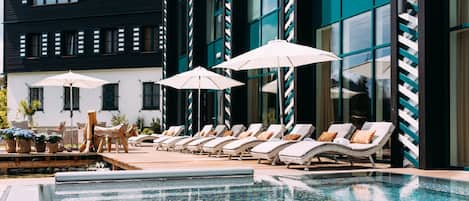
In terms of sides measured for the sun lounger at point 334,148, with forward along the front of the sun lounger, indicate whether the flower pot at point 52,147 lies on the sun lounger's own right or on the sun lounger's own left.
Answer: on the sun lounger's own right

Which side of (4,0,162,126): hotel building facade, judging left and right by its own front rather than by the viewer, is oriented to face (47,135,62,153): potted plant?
front

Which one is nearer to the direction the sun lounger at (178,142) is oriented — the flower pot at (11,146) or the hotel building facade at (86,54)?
the flower pot

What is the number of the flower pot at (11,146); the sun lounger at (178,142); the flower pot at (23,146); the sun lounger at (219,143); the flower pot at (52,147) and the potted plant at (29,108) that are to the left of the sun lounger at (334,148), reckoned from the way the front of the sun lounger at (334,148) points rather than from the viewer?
0

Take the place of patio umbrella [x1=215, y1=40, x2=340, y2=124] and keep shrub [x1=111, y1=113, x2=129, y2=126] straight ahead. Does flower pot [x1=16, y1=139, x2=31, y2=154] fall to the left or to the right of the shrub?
left

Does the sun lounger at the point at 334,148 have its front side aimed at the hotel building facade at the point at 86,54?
no

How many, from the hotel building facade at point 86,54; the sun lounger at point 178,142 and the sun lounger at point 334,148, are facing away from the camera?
0

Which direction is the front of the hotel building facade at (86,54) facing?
toward the camera

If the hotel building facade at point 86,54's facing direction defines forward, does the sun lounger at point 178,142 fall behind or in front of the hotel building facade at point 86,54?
in front

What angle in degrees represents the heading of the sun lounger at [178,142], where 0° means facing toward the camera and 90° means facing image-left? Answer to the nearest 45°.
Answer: approximately 45°

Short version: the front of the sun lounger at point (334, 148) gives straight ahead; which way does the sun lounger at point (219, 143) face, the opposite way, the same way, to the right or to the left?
the same way

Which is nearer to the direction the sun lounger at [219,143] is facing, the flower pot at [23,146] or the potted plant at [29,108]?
the flower pot

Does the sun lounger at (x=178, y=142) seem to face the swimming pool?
no

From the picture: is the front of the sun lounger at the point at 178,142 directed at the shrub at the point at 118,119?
no

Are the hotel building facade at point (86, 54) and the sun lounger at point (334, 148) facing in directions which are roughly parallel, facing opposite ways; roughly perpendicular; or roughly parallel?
roughly perpendicular

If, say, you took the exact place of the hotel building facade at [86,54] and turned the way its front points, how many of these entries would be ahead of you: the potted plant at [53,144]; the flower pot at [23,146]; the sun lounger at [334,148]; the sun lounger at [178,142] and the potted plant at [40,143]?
5

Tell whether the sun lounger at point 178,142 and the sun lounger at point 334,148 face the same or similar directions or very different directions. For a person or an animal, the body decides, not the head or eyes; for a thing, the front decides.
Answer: same or similar directions
